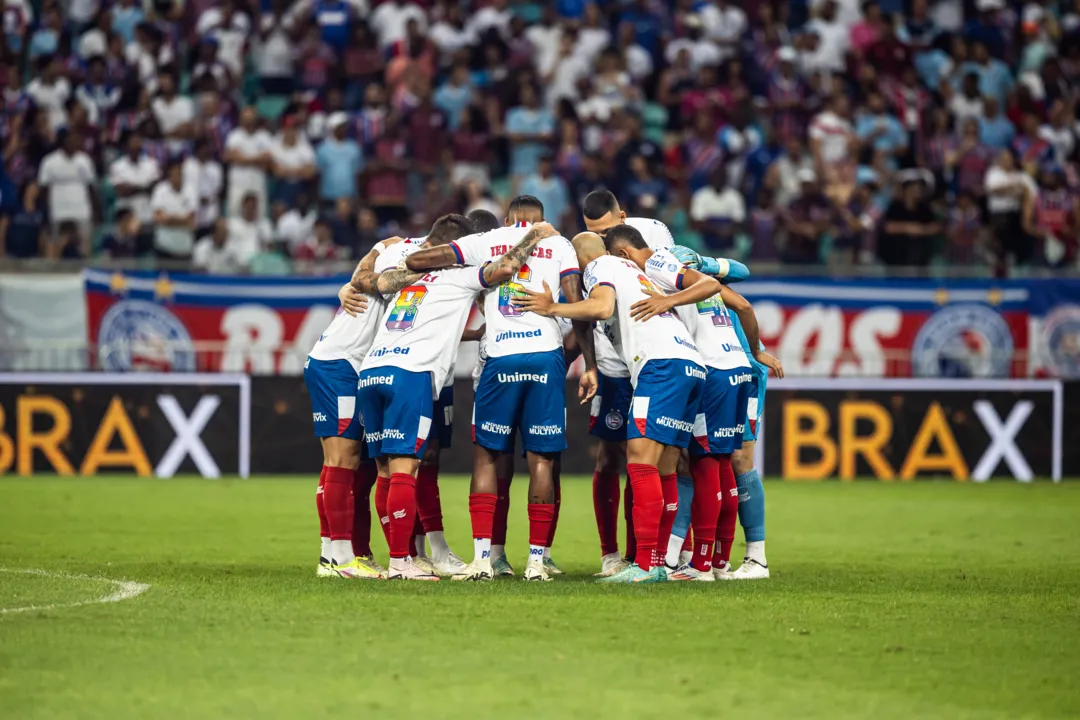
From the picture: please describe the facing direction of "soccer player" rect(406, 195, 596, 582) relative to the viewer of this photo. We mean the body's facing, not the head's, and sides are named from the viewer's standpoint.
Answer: facing away from the viewer

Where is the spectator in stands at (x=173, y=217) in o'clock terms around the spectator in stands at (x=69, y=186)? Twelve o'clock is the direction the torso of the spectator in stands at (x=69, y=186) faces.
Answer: the spectator in stands at (x=173, y=217) is roughly at 10 o'clock from the spectator in stands at (x=69, y=186).

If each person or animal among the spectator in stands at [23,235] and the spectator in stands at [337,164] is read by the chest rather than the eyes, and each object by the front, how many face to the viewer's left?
0

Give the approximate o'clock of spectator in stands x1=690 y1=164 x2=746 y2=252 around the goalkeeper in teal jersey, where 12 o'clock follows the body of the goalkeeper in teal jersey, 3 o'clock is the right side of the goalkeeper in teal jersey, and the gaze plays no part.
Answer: The spectator in stands is roughly at 3 o'clock from the goalkeeper in teal jersey.

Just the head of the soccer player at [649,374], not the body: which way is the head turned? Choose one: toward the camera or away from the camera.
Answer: away from the camera

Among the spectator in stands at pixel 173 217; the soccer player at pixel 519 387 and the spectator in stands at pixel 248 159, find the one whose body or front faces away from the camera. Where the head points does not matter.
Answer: the soccer player

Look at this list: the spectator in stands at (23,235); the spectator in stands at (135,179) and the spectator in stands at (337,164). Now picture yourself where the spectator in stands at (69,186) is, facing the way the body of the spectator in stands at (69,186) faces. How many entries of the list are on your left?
2

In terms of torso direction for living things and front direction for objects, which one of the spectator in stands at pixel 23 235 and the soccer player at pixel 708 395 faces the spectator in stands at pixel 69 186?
the soccer player

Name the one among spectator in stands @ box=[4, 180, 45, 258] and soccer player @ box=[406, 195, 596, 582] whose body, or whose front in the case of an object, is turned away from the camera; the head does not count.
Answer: the soccer player

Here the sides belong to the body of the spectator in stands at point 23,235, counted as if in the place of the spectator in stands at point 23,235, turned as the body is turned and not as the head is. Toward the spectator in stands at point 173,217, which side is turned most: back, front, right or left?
left

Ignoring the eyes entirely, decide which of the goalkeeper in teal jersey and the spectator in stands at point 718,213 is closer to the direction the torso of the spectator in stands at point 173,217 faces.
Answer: the goalkeeper in teal jersey

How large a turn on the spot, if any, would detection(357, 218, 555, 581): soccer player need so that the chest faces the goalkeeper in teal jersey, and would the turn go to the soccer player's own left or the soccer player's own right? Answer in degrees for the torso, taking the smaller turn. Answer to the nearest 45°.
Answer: approximately 45° to the soccer player's own right

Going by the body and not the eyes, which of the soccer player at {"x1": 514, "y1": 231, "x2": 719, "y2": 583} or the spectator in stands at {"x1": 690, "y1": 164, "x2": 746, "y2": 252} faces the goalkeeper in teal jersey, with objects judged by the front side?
the spectator in stands

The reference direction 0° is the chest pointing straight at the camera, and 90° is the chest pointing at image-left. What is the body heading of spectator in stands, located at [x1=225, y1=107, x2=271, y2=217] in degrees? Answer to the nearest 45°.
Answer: approximately 0°

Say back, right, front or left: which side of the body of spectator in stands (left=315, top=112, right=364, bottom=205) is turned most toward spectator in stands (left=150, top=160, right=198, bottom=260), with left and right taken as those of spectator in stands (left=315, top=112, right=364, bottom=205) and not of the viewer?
right

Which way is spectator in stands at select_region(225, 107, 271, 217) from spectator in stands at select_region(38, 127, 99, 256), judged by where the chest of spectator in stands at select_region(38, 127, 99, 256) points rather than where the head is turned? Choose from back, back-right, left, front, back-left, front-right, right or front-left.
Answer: left
